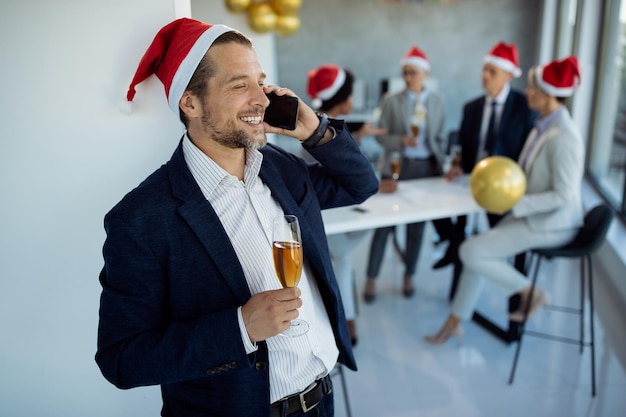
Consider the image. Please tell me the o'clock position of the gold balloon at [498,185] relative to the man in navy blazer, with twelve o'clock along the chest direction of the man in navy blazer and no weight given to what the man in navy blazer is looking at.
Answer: The gold balloon is roughly at 9 o'clock from the man in navy blazer.

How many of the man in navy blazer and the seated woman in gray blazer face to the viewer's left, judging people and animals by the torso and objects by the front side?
1

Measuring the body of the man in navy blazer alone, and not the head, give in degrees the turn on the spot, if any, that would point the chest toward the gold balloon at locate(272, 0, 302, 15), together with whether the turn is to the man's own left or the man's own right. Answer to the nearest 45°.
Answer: approximately 135° to the man's own left

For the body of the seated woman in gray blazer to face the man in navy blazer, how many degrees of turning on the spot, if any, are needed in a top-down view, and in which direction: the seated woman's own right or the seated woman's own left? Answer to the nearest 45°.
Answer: approximately 90° to the seated woman's own left

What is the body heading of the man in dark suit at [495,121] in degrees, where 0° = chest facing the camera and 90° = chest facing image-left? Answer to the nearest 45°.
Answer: approximately 45°

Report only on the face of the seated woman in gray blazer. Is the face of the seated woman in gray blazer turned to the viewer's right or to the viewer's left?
to the viewer's left

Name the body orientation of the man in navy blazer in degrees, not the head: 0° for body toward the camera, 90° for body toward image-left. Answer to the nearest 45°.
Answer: approximately 315°

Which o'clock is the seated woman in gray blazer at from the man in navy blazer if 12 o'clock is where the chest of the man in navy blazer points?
The seated woman in gray blazer is roughly at 9 o'clock from the man in navy blazer.

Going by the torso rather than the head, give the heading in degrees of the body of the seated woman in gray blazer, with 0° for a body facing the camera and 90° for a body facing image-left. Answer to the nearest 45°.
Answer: approximately 90°
